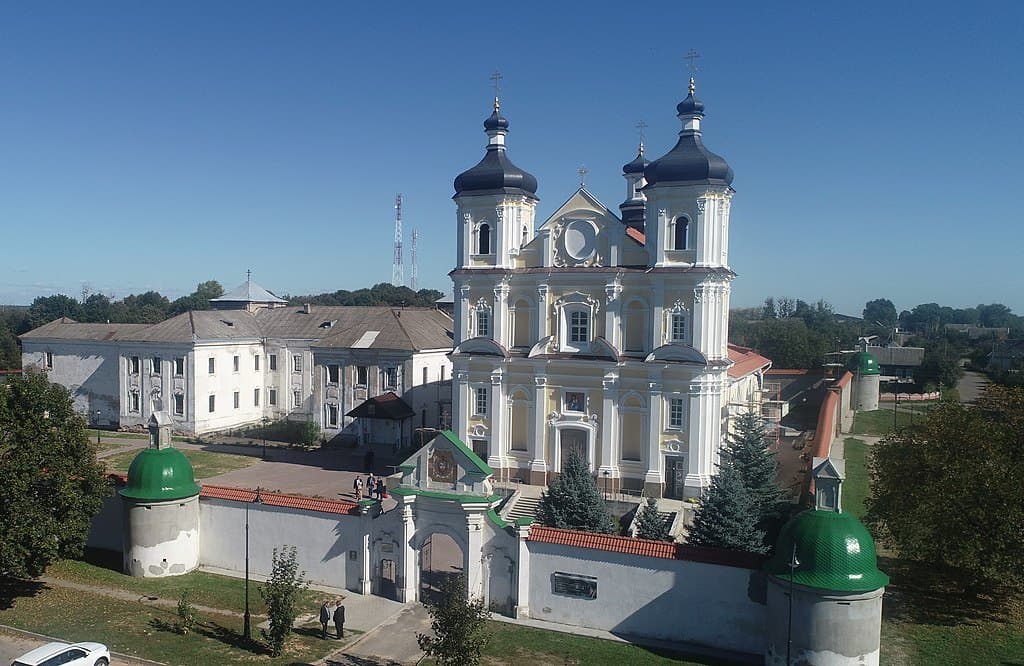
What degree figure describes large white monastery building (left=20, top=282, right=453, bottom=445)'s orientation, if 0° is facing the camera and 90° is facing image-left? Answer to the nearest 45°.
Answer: approximately 45°

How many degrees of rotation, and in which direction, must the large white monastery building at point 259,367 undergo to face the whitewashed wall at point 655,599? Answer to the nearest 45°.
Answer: approximately 45° to its left

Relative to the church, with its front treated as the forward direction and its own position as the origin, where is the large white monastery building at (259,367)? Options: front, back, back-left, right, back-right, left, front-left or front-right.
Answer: back-right

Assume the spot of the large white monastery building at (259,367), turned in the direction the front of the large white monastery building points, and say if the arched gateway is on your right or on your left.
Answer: on your left

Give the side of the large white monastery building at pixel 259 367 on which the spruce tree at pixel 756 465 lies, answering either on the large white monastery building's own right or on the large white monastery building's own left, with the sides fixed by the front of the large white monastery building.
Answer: on the large white monastery building's own left

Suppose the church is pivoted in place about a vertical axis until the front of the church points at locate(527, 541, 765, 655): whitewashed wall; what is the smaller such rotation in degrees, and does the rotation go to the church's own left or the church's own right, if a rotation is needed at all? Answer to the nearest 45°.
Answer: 0° — it already faces it

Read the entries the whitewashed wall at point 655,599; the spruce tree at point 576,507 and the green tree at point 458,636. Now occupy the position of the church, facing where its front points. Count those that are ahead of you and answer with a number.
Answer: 3

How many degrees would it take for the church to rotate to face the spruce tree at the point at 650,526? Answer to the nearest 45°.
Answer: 0° — it already faces it

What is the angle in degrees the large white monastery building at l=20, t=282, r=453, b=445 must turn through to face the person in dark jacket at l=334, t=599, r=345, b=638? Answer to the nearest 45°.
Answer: approximately 45° to its left
